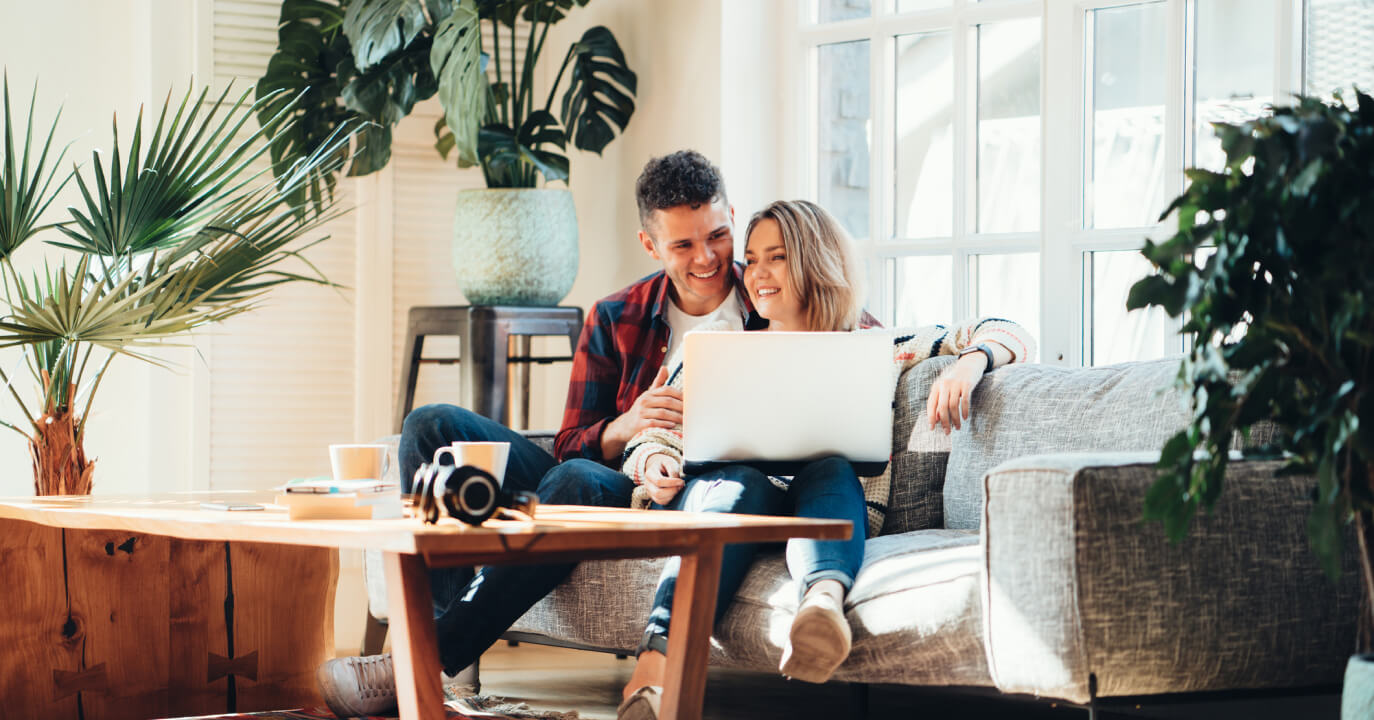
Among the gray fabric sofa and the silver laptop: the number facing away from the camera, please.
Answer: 1

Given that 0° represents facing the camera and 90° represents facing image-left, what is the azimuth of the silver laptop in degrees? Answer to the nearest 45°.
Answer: approximately 180°

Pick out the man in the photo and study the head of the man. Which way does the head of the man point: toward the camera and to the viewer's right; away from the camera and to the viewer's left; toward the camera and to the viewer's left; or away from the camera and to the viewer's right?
toward the camera and to the viewer's right

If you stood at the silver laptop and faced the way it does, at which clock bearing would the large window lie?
The large window is roughly at 1 o'clock from the silver laptop.

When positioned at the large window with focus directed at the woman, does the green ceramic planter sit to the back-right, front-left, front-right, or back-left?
front-right

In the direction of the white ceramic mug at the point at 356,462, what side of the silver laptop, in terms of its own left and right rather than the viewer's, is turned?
left

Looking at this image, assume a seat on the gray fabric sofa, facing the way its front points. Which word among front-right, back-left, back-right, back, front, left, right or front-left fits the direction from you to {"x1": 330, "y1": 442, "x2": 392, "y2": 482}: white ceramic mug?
front-right

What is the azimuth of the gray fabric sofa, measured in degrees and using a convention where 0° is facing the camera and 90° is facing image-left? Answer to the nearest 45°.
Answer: approximately 45°

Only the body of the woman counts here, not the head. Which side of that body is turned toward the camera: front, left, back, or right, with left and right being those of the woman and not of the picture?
front

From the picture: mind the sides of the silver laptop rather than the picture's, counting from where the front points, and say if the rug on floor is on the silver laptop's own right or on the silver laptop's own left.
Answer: on the silver laptop's own left

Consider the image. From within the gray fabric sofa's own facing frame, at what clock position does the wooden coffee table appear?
The wooden coffee table is roughly at 1 o'clock from the gray fabric sofa.

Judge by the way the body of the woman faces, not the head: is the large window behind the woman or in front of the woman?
behind
